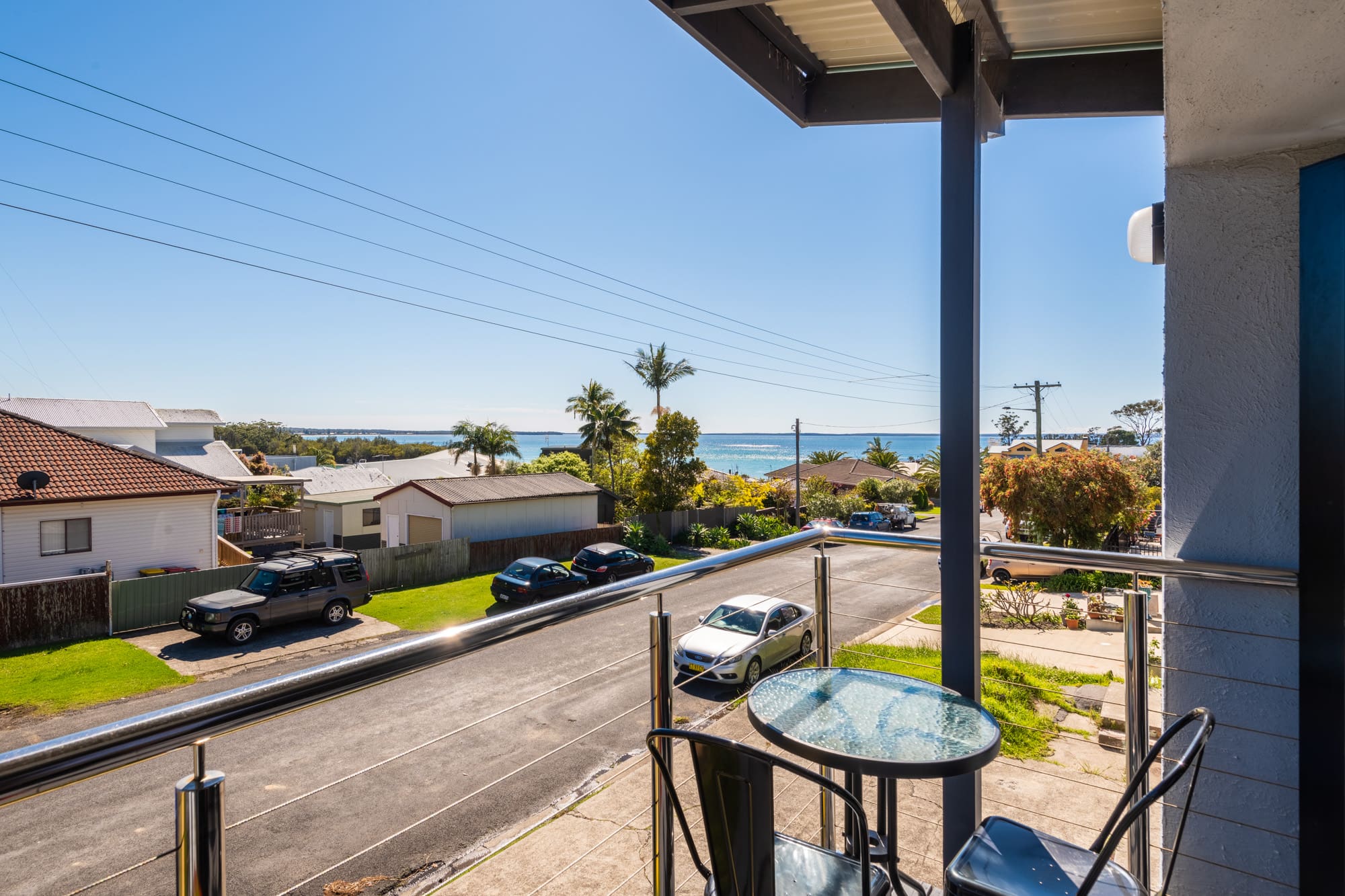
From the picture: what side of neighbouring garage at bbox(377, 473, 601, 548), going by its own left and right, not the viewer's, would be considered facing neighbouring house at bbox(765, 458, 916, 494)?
back

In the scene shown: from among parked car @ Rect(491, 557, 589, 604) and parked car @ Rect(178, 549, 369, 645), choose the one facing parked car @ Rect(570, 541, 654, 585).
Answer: parked car @ Rect(491, 557, 589, 604)

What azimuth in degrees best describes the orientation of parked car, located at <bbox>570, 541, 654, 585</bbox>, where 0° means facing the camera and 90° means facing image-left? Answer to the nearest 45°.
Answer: approximately 225°

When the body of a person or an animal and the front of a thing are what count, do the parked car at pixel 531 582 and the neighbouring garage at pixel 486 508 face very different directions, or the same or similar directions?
very different directions

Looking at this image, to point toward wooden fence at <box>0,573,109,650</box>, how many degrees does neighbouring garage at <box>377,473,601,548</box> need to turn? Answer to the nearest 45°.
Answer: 0° — it already faces it

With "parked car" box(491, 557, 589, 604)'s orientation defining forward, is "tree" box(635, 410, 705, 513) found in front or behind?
in front

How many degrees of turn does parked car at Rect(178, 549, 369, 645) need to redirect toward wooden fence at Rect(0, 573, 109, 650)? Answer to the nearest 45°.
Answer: approximately 45° to its right

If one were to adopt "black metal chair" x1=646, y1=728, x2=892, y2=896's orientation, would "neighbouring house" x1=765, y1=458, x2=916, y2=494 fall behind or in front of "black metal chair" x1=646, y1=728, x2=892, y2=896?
in front

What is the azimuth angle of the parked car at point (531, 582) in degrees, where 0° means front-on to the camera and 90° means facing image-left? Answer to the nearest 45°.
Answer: approximately 225°

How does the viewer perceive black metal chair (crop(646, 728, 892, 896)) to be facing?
facing away from the viewer and to the right of the viewer

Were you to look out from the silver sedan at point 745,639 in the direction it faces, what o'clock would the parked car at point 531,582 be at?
The parked car is roughly at 3 o'clock from the silver sedan.

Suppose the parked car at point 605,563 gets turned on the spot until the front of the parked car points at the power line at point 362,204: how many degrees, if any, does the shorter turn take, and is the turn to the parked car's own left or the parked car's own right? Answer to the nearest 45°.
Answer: approximately 180°
